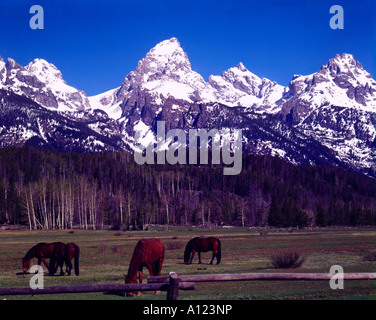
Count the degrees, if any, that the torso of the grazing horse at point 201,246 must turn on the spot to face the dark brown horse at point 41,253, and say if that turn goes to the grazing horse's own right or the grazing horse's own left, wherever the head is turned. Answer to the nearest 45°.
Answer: approximately 45° to the grazing horse's own left

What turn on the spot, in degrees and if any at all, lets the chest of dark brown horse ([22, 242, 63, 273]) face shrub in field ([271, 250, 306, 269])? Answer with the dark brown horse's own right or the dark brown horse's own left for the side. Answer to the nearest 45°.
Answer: approximately 180°

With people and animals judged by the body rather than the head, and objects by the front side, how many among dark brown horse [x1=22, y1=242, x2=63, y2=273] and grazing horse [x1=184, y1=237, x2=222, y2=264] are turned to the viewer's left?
2

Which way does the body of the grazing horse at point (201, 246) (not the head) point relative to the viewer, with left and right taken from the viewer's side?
facing to the left of the viewer

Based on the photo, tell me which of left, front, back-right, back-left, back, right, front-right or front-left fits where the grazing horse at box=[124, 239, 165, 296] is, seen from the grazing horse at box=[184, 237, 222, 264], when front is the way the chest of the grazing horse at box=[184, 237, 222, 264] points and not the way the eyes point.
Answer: left

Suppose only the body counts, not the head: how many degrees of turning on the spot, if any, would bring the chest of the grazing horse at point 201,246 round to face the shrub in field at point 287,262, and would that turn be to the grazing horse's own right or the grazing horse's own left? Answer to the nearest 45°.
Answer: approximately 135° to the grazing horse's own left

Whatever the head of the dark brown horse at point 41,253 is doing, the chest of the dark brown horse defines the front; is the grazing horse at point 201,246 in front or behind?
behind

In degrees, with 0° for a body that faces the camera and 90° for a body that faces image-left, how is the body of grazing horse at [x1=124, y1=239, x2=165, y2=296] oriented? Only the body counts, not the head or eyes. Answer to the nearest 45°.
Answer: approximately 45°

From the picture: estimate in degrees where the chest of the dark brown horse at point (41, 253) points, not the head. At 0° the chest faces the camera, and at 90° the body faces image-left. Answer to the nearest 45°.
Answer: approximately 90°

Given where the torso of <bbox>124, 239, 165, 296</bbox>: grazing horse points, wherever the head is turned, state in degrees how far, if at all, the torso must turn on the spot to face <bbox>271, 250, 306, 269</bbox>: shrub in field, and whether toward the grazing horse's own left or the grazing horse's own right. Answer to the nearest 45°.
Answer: approximately 180°
